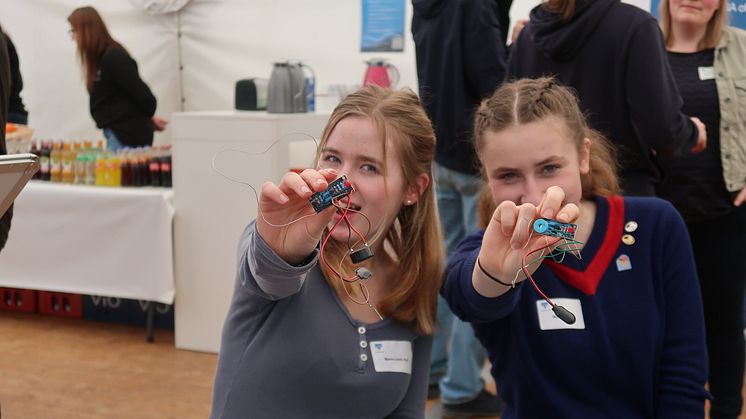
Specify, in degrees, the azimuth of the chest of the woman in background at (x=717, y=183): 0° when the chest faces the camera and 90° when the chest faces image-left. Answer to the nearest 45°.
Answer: approximately 0°

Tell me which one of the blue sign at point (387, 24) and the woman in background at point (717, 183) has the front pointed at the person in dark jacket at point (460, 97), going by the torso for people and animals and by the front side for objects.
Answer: the blue sign

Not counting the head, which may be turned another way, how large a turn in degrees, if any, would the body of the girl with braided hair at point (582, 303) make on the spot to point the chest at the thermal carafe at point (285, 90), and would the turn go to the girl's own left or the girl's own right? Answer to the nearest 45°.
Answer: approximately 135° to the girl's own right

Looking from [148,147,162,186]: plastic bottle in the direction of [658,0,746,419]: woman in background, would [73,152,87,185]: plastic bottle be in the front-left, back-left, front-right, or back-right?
back-right

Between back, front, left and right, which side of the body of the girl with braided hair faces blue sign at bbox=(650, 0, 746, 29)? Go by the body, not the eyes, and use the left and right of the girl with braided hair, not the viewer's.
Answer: back

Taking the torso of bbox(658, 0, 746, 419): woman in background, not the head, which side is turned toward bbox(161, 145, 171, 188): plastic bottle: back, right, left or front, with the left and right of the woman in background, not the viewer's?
right
